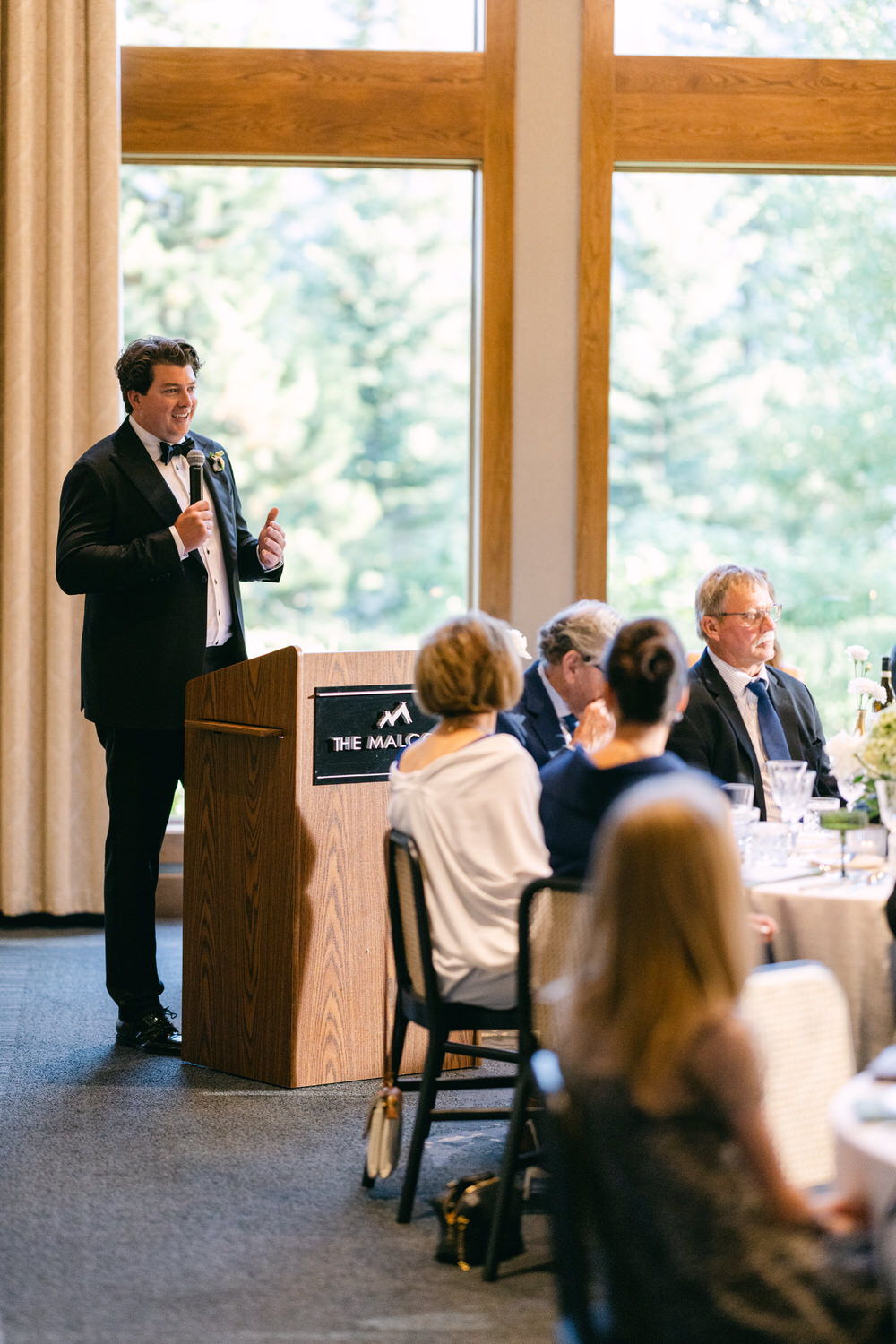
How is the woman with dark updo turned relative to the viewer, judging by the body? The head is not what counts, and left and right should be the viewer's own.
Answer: facing away from the viewer

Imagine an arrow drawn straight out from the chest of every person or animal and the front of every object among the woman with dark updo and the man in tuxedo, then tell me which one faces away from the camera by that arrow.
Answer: the woman with dark updo

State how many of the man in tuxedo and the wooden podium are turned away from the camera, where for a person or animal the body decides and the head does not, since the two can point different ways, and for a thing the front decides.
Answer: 0

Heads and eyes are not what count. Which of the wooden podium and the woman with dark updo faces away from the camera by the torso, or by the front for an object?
the woman with dark updo

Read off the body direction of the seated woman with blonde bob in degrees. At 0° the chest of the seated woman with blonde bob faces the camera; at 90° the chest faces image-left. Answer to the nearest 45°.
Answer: approximately 225°

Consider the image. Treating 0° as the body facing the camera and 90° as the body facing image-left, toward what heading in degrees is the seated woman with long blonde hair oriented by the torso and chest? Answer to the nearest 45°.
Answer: approximately 225°

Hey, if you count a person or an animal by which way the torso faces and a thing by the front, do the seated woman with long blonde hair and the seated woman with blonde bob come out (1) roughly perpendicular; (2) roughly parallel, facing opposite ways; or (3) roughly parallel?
roughly parallel

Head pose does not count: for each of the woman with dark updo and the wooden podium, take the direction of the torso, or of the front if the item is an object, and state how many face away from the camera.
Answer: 1

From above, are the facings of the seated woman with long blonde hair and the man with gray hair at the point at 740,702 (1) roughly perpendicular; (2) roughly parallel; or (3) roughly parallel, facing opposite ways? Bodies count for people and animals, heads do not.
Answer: roughly perpendicular

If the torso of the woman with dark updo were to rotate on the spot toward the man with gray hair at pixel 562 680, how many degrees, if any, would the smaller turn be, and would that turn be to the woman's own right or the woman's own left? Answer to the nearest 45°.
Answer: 0° — they already face them

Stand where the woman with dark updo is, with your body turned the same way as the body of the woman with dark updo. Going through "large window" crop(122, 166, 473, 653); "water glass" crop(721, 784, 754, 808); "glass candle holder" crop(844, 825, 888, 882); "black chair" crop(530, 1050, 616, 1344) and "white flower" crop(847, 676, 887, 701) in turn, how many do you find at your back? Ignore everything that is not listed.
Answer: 1

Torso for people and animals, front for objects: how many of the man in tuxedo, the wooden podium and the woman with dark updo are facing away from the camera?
1

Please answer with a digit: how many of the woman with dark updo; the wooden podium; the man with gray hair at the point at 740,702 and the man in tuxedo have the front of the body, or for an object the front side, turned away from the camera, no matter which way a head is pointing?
1

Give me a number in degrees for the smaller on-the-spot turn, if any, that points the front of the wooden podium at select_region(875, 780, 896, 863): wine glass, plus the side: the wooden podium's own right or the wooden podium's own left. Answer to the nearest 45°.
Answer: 0° — it already faces it

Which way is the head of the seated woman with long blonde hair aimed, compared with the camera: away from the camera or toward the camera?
away from the camera

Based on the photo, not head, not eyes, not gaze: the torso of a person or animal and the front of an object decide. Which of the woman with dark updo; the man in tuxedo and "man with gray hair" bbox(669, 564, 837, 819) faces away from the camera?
the woman with dark updo
